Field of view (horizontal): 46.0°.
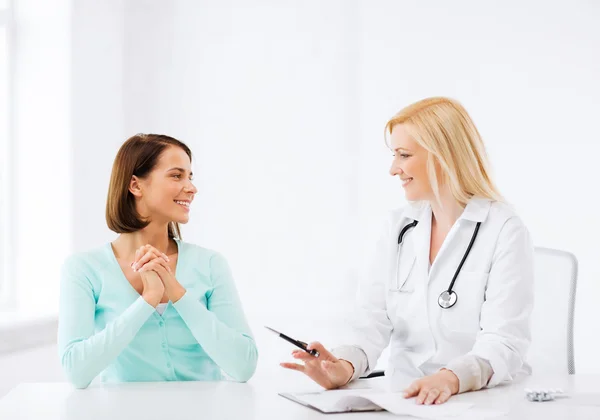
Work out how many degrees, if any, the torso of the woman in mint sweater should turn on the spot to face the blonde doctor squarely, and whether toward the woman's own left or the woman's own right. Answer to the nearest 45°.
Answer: approximately 90° to the woman's own left

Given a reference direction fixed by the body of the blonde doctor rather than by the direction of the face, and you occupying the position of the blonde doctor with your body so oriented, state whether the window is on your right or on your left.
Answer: on your right

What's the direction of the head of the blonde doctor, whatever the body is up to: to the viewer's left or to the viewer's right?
to the viewer's left

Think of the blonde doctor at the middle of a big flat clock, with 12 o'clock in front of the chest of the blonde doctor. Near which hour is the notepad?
The notepad is roughly at 11 o'clock from the blonde doctor.

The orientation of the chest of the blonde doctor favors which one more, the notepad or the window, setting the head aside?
the notepad

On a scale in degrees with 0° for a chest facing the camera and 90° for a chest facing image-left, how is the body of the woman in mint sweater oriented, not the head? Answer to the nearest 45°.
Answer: approximately 0°
